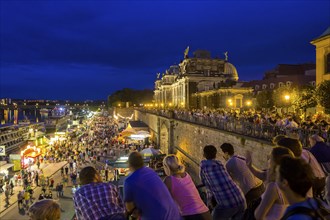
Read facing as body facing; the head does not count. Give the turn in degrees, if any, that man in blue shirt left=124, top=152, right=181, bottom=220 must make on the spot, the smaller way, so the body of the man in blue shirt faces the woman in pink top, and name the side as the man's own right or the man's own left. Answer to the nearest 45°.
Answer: approximately 90° to the man's own right

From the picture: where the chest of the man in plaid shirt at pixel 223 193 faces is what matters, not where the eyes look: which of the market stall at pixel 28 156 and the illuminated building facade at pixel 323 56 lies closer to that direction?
the market stall

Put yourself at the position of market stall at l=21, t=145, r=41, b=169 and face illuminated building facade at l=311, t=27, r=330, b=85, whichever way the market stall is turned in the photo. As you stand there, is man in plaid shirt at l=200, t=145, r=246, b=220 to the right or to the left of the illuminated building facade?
right

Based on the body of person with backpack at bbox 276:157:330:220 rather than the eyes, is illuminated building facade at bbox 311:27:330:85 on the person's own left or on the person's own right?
on the person's own right

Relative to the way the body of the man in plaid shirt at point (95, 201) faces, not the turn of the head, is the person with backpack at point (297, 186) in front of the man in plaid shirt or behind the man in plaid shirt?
behind

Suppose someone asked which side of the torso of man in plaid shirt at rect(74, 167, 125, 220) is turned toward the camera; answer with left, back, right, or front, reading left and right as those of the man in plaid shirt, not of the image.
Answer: back
